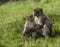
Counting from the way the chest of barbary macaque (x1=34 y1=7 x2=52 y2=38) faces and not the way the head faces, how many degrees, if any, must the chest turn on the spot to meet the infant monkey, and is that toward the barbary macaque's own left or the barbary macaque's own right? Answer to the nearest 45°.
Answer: approximately 45° to the barbary macaque's own right

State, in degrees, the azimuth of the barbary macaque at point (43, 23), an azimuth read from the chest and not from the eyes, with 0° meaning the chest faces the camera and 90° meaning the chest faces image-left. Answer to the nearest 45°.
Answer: approximately 45°
